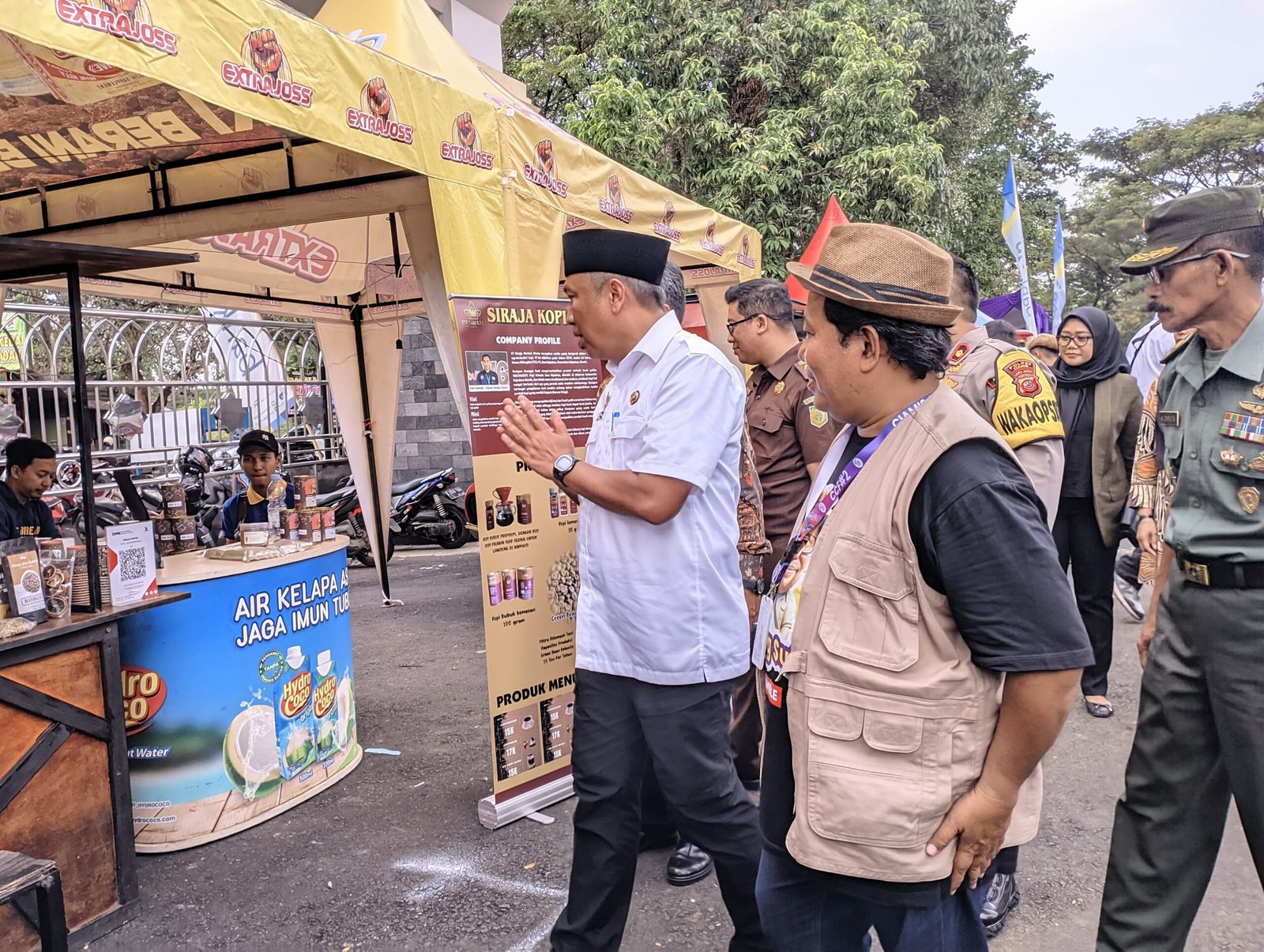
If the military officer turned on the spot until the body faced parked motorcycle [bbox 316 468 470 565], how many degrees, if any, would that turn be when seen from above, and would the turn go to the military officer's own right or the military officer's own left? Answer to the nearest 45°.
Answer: approximately 90° to the military officer's own right

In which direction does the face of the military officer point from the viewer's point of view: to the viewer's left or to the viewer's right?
to the viewer's left

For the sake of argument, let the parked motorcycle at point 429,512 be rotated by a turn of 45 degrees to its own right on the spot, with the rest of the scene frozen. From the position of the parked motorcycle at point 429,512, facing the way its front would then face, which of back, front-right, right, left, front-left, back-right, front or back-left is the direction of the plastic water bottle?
back

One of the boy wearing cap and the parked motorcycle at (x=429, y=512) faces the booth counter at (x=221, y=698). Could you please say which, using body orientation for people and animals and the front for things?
the boy wearing cap

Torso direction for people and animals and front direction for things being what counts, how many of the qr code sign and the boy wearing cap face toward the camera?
2

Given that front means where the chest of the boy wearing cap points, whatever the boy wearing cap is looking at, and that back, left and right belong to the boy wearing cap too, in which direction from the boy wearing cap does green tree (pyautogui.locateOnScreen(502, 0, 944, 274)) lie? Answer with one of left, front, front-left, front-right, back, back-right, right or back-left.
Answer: back-left

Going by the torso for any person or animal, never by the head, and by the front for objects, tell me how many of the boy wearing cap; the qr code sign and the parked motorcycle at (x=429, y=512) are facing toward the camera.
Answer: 2

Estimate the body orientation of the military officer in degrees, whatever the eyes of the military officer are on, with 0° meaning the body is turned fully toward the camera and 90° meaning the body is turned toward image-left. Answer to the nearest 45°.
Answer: approximately 45°

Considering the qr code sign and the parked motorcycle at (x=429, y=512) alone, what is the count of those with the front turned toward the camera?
1
